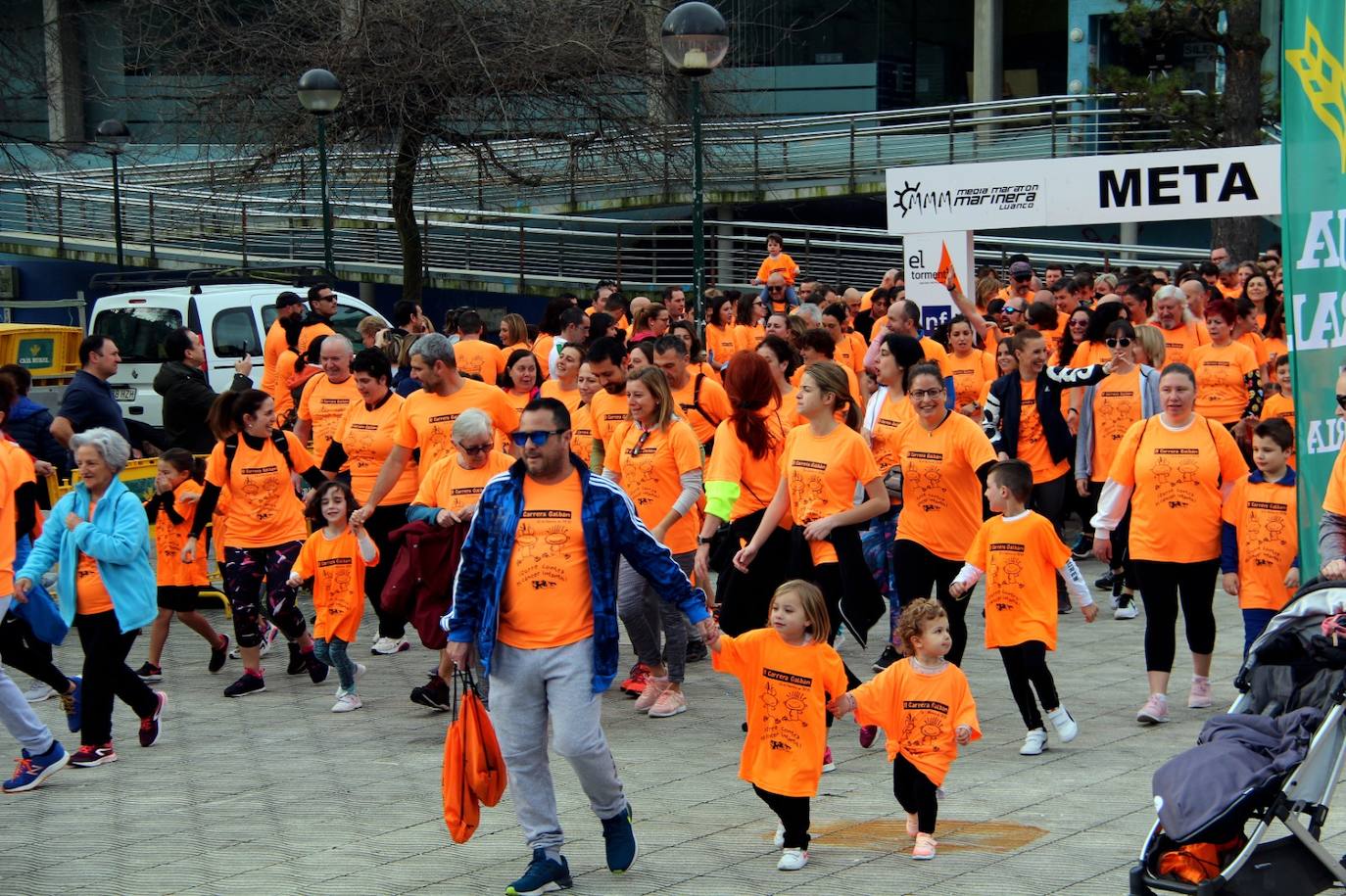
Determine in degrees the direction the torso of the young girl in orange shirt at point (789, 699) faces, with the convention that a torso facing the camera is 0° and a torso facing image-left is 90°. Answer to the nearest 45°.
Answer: approximately 45°

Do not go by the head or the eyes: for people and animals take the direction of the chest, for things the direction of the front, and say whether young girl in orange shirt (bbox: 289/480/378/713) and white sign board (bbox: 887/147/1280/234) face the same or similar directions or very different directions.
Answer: same or similar directions

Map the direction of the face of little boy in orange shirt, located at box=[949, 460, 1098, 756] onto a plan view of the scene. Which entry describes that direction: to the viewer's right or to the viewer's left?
to the viewer's left

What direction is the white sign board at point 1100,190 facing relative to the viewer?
toward the camera

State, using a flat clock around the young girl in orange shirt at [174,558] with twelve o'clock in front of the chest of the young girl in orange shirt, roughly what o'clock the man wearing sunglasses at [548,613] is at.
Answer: The man wearing sunglasses is roughly at 10 o'clock from the young girl in orange shirt.

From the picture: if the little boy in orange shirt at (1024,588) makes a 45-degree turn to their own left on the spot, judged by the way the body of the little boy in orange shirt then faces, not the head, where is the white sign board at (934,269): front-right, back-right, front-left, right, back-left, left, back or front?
back

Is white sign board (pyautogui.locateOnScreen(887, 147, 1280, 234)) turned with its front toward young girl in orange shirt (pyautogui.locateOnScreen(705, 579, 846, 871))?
yes

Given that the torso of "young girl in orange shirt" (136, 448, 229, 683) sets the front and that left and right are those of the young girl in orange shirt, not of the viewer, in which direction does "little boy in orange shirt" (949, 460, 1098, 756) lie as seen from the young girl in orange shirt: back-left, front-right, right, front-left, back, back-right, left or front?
left

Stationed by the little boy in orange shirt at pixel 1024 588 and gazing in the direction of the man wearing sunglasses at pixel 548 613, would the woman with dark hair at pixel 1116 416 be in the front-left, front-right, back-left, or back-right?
back-right

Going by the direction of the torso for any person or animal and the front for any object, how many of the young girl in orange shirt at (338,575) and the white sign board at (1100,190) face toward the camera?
2

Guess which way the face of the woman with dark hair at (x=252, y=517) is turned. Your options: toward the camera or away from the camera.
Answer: toward the camera

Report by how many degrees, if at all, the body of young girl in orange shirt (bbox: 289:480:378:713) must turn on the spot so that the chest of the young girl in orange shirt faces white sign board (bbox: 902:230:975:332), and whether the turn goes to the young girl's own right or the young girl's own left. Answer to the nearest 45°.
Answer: approximately 135° to the young girl's own left

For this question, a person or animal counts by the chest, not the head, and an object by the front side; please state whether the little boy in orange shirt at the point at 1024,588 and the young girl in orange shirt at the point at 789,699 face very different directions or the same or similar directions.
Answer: same or similar directions

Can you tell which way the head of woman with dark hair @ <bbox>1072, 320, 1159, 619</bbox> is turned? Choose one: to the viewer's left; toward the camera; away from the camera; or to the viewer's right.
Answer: toward the camera

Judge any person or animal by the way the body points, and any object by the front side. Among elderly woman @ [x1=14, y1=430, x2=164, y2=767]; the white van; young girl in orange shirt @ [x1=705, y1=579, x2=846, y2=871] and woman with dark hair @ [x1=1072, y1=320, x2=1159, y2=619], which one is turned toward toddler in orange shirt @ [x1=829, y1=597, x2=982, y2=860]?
the woman with dark hair
